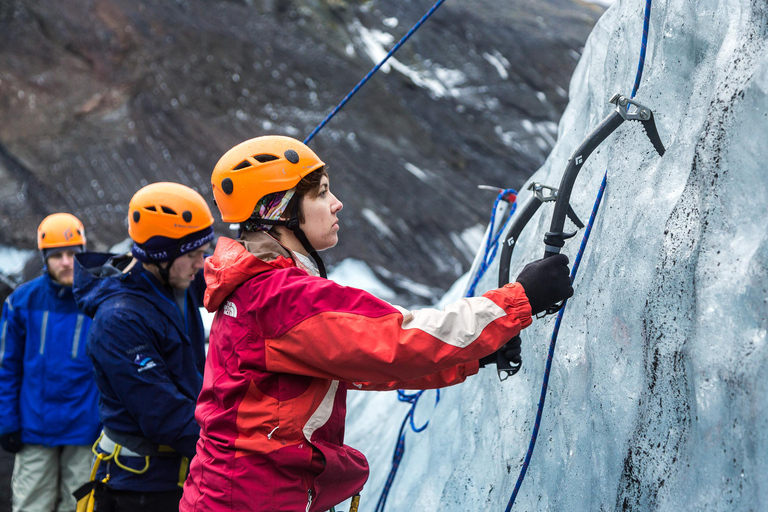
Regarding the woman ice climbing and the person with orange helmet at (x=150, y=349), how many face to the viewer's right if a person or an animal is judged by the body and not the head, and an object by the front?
2

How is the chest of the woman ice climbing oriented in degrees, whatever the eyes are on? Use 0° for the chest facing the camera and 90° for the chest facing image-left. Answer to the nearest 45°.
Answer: approximately 270°

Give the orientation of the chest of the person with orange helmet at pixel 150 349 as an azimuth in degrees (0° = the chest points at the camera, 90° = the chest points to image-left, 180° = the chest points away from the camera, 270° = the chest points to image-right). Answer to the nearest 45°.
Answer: approximately 270°
